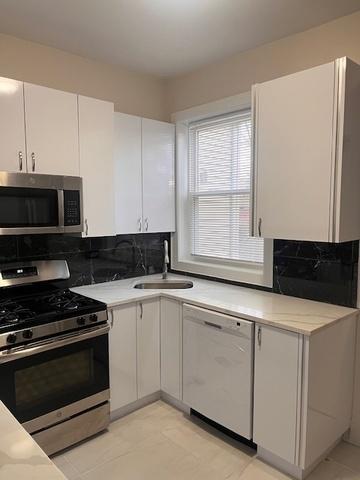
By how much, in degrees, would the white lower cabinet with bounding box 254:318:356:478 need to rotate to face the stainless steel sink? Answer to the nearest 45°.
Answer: approximately 90° to its right

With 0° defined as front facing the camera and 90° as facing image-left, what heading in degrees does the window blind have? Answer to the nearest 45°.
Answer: approximately 45°

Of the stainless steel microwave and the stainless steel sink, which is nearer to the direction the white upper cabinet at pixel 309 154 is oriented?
the stainless steel microwave

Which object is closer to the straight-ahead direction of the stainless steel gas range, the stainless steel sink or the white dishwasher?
the white dishwasher

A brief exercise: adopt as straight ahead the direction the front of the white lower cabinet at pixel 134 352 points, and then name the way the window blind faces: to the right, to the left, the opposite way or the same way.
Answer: to the right

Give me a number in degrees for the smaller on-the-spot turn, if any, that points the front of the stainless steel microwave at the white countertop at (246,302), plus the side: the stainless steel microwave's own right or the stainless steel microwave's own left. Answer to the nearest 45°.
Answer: approximately 45° to the stainless steel microwave's own left

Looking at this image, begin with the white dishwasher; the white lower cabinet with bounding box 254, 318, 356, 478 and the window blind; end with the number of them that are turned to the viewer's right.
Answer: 0

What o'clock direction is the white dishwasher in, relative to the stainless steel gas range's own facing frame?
The white dishwasher is roughly at 11 o'clock from the stainless steel gas range.

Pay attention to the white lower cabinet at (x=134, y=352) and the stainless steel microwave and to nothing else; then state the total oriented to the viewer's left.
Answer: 0
